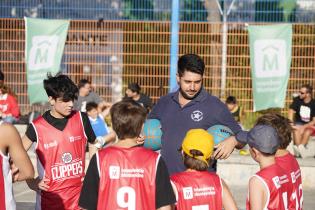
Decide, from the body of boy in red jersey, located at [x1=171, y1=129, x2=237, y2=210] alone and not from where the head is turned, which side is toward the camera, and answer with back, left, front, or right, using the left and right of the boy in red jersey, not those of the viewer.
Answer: back

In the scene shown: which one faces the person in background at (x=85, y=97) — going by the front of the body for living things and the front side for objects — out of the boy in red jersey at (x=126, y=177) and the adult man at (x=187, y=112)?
the boy in red jersey

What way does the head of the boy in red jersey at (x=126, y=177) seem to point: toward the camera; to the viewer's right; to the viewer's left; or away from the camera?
away from the camera

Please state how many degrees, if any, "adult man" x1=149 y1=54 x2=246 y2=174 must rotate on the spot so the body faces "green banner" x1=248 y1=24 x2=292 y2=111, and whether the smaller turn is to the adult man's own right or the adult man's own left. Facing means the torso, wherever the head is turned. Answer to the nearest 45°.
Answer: approximately 180°

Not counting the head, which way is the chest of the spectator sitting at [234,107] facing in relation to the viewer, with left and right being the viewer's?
facing the viewer and to the left of the viewer

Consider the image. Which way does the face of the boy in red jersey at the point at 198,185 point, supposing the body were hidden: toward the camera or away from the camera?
away from the camera

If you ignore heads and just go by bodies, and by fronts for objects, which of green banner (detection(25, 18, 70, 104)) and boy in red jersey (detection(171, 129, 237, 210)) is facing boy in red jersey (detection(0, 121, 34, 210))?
the green banner

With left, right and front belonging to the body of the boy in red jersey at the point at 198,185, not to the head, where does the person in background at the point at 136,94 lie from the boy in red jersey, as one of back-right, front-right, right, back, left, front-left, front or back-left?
front

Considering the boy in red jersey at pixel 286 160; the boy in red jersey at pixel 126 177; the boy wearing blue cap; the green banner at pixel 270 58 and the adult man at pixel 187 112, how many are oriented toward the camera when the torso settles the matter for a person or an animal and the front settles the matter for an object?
2

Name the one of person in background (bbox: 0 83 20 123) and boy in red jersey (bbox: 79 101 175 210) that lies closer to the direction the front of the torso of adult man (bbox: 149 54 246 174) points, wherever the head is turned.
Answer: the boy in red jersey

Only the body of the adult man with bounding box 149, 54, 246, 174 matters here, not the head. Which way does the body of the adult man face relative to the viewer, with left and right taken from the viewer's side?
facing the viewer
